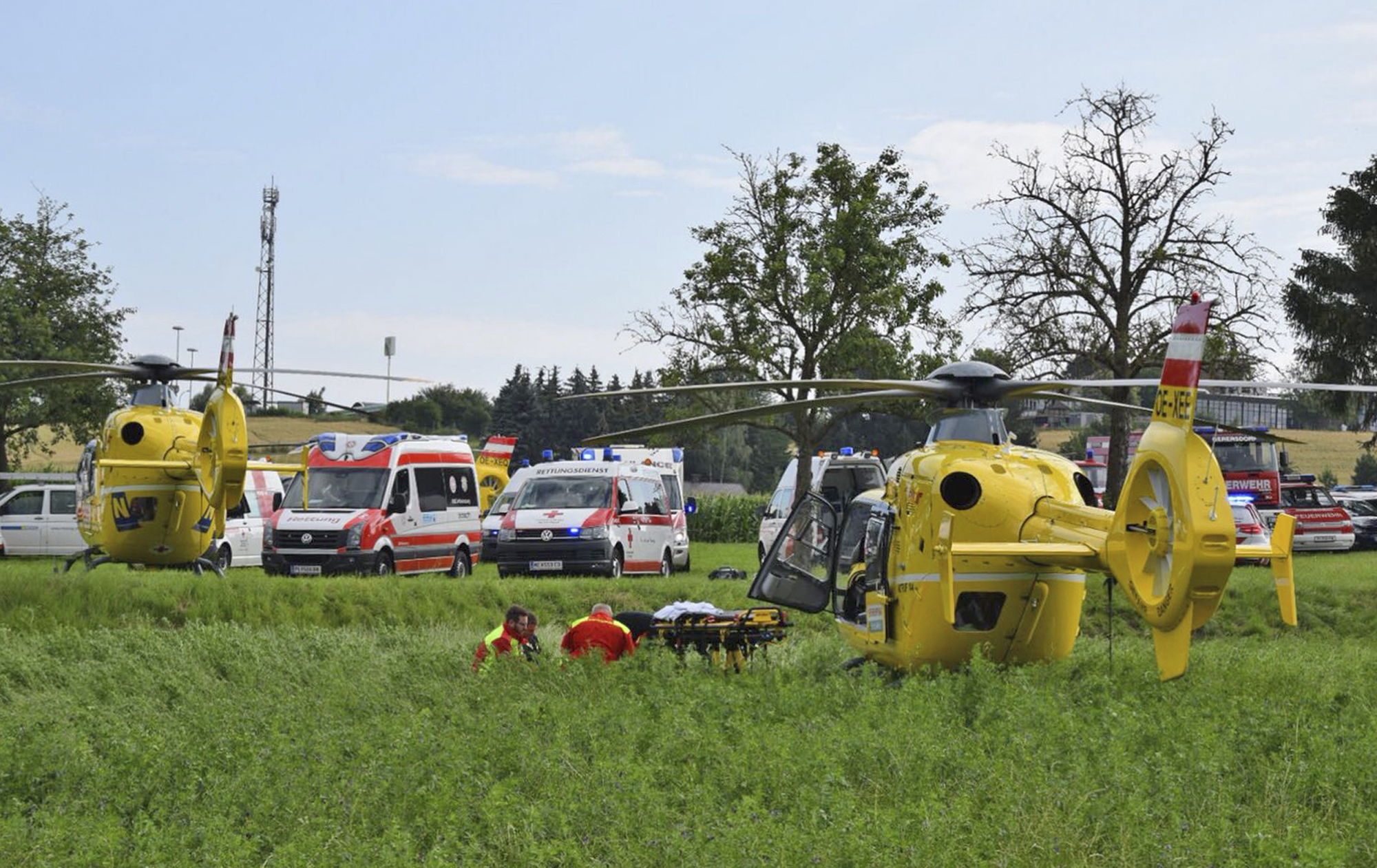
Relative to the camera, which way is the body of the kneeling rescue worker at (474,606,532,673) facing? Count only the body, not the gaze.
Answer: to the viewer's right

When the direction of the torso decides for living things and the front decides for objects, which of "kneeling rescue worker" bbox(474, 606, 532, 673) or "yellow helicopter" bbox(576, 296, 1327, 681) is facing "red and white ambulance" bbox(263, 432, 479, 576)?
the yellow helicopter

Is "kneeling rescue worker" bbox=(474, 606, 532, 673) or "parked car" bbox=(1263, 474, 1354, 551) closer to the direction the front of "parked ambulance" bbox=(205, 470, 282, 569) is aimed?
the kneeling rescue worker

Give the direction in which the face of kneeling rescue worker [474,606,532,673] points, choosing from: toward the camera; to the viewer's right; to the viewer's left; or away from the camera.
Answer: to the viewer's right

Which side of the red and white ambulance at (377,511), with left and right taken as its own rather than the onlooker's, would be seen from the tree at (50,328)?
right

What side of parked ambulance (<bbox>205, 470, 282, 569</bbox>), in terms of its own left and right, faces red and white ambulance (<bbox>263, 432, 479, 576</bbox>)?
left

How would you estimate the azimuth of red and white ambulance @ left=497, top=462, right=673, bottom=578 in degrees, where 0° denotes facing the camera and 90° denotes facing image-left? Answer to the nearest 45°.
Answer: approximately 45°

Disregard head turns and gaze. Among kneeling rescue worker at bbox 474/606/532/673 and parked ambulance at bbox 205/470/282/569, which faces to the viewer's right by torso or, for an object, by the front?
the kneeling rescue worker

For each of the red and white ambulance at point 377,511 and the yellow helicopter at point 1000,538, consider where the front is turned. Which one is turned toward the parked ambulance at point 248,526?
the yellow helicopter

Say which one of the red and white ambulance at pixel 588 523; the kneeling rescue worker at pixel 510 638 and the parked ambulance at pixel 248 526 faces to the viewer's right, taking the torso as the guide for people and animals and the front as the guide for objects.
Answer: the kneeling rescue worker

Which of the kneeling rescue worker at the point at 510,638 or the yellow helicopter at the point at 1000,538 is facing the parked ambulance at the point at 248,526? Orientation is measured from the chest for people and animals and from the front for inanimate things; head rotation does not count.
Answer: the yellow helicopter

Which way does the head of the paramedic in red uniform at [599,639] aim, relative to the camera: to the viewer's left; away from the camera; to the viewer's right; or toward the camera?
away from the camera
